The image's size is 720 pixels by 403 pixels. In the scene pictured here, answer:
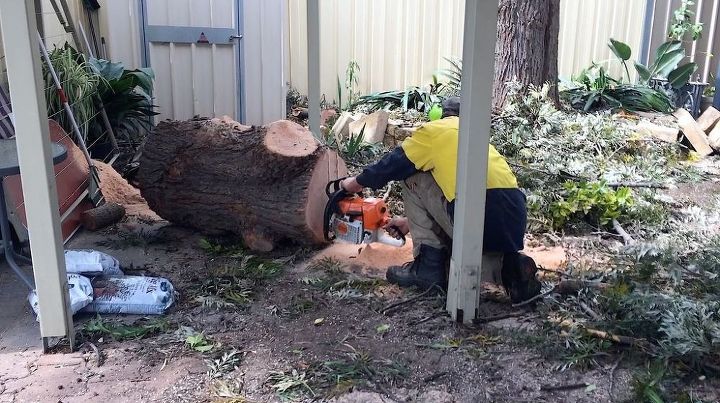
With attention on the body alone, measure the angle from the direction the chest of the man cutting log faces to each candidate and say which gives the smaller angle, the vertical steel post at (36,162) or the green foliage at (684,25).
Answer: the vertical steel post

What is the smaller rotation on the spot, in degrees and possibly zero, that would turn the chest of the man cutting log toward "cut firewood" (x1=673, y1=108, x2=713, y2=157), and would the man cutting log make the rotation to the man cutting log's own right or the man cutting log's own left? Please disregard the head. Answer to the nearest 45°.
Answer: approximately 135° to the man cutting log's own right

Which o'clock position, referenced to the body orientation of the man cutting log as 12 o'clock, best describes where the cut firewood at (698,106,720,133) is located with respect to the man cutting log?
The cut firewood is roughly at 4 o'clock from the man cutting log.

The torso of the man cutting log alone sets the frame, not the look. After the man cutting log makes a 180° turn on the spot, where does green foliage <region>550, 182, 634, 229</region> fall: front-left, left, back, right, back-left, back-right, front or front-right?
front-left

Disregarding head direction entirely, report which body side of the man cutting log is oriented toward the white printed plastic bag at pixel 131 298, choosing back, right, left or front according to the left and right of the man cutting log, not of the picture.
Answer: front

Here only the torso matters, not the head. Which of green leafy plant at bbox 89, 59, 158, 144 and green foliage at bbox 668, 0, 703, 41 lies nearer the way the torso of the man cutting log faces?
the green leafy plant

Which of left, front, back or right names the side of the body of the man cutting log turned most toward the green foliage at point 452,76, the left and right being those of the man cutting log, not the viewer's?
right

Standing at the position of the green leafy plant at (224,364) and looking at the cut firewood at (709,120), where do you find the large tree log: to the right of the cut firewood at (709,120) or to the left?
left

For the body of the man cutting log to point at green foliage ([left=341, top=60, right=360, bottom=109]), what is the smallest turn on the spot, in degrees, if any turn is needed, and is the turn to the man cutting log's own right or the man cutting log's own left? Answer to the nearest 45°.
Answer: approximately 90° to the man cutting log's own right

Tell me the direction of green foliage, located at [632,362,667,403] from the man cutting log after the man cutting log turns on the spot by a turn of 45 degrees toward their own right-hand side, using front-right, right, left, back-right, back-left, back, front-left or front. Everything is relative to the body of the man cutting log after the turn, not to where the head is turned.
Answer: back

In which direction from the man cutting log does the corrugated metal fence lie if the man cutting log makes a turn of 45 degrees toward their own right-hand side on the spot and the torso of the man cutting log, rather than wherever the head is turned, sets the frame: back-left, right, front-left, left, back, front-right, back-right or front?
front-right

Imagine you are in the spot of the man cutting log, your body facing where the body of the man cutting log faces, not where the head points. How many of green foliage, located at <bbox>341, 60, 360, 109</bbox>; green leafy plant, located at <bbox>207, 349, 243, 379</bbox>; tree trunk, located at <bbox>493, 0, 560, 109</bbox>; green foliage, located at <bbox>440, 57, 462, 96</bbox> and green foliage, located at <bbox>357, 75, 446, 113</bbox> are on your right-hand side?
4

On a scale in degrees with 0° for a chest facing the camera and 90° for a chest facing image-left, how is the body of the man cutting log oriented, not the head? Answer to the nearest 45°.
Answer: approximately 90°

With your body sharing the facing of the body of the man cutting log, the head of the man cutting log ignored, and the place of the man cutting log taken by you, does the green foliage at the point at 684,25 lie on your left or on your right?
on your right
